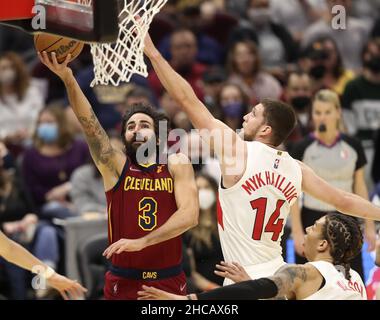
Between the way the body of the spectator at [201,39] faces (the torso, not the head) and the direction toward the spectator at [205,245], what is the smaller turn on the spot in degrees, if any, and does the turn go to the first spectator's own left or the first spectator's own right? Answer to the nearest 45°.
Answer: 0° — they already face them

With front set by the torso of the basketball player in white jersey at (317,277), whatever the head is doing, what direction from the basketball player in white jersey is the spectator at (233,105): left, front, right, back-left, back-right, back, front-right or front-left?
front-right

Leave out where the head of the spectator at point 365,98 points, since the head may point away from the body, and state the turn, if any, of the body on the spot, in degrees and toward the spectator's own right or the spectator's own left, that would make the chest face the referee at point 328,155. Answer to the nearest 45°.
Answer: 0° — they already face them

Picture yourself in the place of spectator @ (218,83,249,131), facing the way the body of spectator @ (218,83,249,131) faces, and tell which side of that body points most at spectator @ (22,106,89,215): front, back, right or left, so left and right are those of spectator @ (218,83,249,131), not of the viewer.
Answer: right

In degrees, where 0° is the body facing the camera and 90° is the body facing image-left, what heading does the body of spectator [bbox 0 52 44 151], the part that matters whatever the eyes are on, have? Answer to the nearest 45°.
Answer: approximately 0°

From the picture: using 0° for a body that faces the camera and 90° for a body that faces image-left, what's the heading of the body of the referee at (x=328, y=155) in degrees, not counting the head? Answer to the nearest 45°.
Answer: approximately 0°

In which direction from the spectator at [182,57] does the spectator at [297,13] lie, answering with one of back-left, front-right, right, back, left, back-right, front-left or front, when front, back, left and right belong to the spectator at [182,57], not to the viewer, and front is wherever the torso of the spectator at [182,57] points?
back-left
